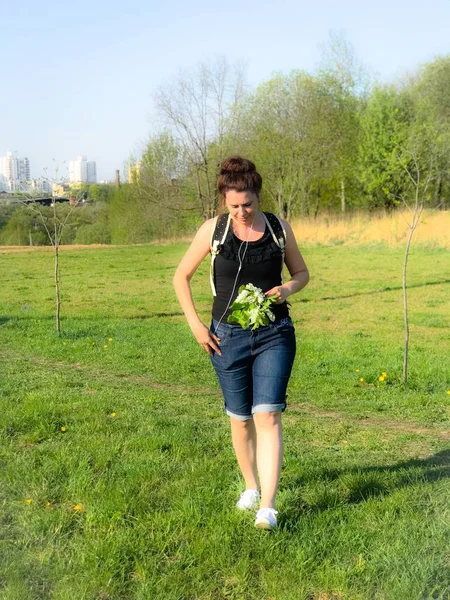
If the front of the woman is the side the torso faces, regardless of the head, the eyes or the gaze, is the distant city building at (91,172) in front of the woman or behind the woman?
behind

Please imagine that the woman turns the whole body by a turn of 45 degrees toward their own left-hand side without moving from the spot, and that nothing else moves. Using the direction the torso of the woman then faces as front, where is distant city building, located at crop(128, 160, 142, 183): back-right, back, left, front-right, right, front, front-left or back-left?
back-left

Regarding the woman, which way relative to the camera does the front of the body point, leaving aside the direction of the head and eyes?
toward the camera

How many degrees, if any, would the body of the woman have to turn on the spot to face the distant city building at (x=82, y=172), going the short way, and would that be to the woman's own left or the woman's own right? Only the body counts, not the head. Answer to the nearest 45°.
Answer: approximately 180°

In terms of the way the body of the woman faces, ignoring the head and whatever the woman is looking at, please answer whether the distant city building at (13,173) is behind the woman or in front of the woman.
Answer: behind
